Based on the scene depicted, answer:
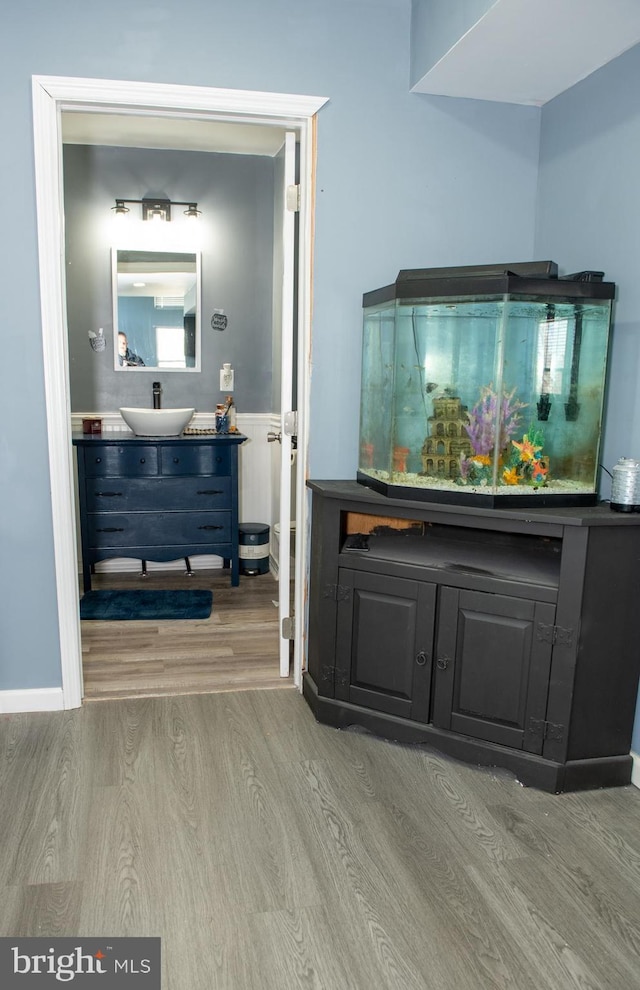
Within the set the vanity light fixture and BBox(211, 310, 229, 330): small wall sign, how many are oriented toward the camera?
2

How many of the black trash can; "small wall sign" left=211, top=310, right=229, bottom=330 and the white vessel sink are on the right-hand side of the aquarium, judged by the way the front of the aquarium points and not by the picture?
3

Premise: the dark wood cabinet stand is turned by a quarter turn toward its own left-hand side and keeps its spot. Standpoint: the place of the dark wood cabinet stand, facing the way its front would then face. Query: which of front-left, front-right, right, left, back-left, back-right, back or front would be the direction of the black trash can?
back

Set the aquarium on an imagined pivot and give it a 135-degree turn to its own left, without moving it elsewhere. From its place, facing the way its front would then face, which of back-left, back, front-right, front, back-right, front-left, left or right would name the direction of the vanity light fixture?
back-left

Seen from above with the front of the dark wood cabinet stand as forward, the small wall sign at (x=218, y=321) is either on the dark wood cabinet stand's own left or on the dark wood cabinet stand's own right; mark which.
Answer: on the dark wood cabinet stand's own right

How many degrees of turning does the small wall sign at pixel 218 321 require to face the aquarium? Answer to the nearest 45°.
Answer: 0° — it already faces it

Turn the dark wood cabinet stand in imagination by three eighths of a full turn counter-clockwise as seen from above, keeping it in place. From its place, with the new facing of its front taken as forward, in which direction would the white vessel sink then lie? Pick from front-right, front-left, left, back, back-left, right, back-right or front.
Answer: back-left

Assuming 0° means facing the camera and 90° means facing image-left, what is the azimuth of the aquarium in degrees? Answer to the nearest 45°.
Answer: approximately 45°

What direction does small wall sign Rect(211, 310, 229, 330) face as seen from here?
toward the camera
